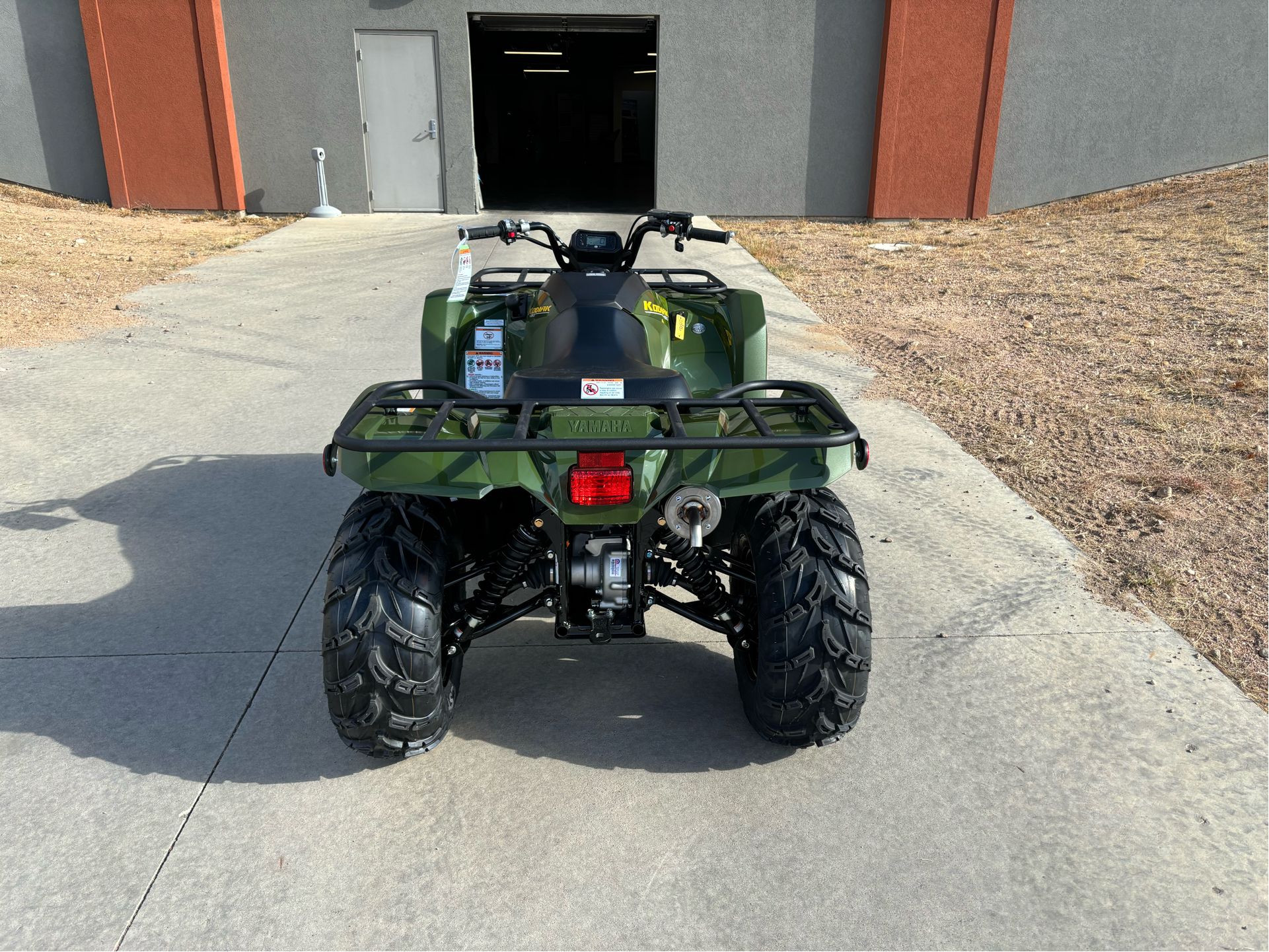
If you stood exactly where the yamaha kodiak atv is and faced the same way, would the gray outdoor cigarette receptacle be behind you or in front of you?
in front

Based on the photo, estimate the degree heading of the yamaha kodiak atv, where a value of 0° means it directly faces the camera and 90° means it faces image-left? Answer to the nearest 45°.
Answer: approximately 180°
